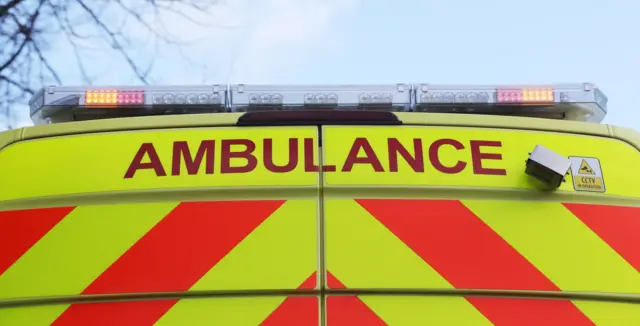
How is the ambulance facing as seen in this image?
away from the camera
